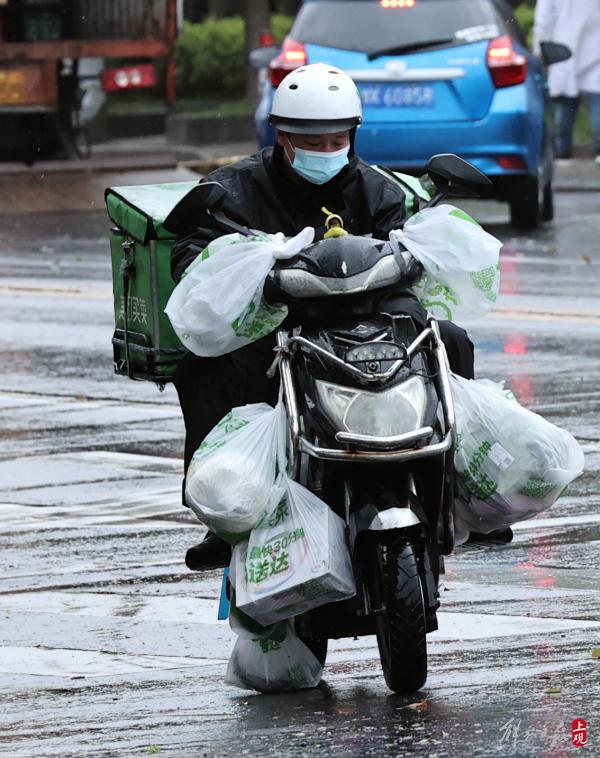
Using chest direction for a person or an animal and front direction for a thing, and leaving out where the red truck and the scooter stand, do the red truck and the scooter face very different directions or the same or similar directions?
very different directions

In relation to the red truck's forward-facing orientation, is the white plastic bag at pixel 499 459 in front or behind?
behind

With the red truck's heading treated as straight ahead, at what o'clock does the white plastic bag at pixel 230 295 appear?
The white plastic bag is roughly at 6 o'clock from the red truck.

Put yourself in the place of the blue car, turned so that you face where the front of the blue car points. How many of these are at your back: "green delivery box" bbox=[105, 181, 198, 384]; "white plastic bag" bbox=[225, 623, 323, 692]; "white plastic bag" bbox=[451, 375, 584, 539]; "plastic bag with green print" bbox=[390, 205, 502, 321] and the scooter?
5

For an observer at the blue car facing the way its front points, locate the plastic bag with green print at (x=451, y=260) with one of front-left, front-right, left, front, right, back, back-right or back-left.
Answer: back

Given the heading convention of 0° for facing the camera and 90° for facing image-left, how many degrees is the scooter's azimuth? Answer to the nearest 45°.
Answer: approximately 0°

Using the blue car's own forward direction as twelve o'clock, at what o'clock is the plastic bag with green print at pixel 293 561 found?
The plastic bag with green print is roughly at 6 o'clock from the blue car.

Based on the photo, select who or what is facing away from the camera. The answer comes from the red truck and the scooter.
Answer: the red truck

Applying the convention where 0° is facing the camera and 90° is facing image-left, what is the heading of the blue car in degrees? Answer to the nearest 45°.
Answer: approximately 180°

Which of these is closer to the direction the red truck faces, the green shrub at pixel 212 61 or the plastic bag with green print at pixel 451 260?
the green shrub

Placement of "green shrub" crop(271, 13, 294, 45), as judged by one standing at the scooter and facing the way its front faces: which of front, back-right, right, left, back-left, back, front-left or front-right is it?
back

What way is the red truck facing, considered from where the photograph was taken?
facing away from the viewer

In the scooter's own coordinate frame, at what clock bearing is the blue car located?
The blue car is roughly at 6 o'clock from the scooter.

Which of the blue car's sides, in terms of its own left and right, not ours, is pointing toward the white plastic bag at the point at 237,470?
back
